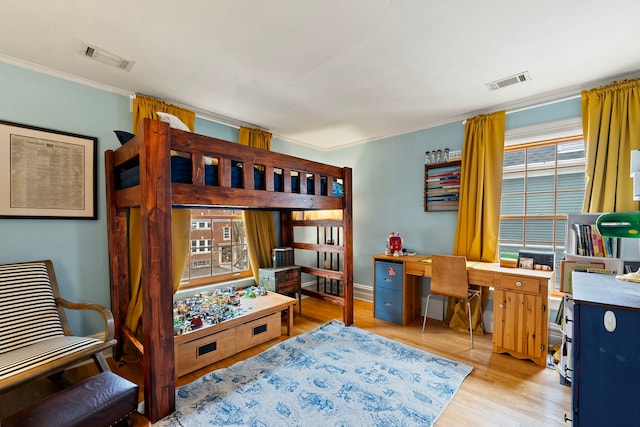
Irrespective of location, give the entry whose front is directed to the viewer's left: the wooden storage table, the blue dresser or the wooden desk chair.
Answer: the blue dresser

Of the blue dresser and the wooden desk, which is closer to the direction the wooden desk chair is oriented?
the wooden desk

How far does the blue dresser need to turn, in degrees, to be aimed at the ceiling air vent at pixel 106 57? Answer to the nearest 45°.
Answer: approximately 45° to its left

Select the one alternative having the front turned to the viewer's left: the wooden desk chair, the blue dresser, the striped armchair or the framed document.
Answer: the blue dresser

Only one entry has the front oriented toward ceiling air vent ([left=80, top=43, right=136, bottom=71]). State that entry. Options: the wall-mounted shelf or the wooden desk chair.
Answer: the wall-mounted shelf

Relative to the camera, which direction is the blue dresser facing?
to the viewer's left

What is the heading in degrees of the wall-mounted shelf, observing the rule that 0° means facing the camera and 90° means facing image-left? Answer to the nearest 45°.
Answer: approximately 45°
